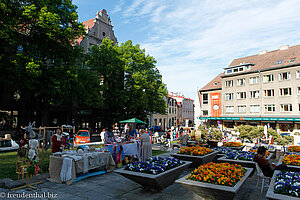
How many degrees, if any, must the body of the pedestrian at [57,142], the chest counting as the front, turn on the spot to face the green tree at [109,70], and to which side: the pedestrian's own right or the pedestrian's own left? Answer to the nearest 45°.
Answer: approximately 135° to the pedestrian's own left

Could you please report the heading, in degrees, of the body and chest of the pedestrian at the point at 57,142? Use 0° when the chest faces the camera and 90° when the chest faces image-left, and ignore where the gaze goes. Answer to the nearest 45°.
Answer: approximately 315°

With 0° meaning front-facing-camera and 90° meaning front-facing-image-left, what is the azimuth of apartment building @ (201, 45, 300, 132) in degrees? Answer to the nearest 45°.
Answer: approximately 45°
